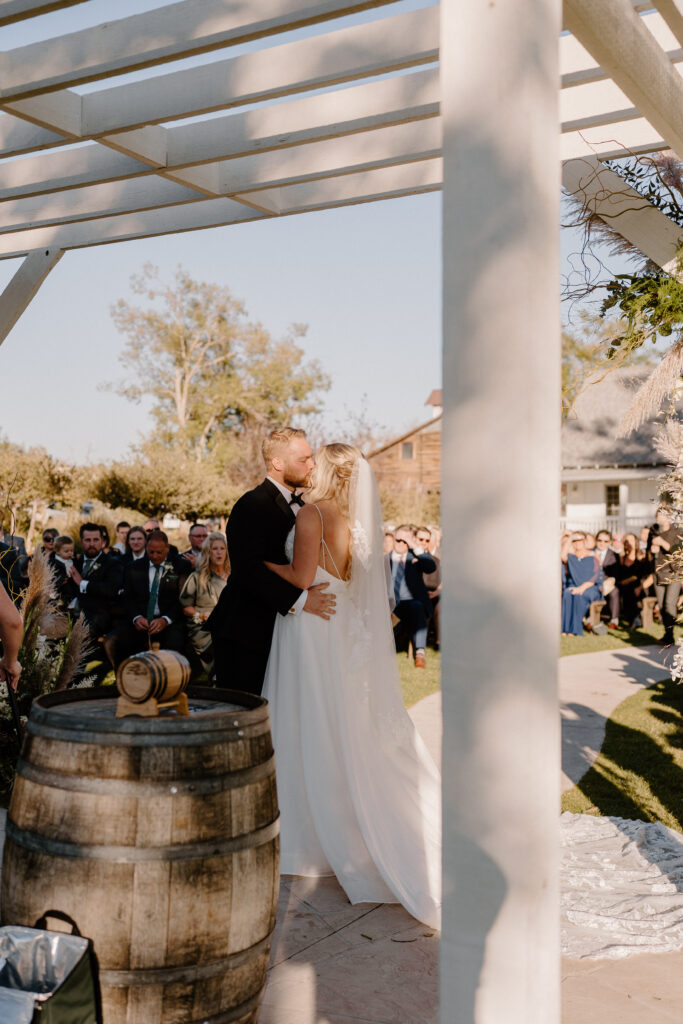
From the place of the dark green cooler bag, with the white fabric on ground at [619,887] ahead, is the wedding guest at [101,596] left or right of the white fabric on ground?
left

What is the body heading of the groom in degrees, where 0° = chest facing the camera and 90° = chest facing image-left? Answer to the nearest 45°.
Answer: approximately 270°

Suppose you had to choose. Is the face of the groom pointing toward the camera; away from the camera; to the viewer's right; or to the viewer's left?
to the viewer's right

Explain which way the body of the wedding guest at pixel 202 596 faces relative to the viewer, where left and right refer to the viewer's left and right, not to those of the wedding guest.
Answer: facing the viewer and to the right of the viewer

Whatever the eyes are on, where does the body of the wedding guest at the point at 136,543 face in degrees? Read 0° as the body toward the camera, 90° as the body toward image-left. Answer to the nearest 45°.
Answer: approximately 0°

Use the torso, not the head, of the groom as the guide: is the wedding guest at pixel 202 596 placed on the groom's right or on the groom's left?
on the groom's left

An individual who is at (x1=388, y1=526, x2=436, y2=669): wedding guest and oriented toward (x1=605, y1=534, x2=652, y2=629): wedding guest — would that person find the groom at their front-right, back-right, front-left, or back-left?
back-right

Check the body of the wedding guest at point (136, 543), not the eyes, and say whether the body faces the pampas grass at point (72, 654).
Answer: yes

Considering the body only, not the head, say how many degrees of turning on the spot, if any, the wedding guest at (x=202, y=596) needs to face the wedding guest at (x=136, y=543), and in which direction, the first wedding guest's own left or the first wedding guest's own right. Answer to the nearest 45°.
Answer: approximately 180°

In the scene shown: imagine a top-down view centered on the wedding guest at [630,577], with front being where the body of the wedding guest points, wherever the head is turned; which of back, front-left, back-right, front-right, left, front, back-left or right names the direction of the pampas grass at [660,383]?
front-left

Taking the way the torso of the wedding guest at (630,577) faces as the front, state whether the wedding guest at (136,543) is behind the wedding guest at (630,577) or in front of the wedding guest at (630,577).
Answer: in front

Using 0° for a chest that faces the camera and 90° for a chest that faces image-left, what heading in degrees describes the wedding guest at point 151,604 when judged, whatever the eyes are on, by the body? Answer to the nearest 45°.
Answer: approximately 0°
